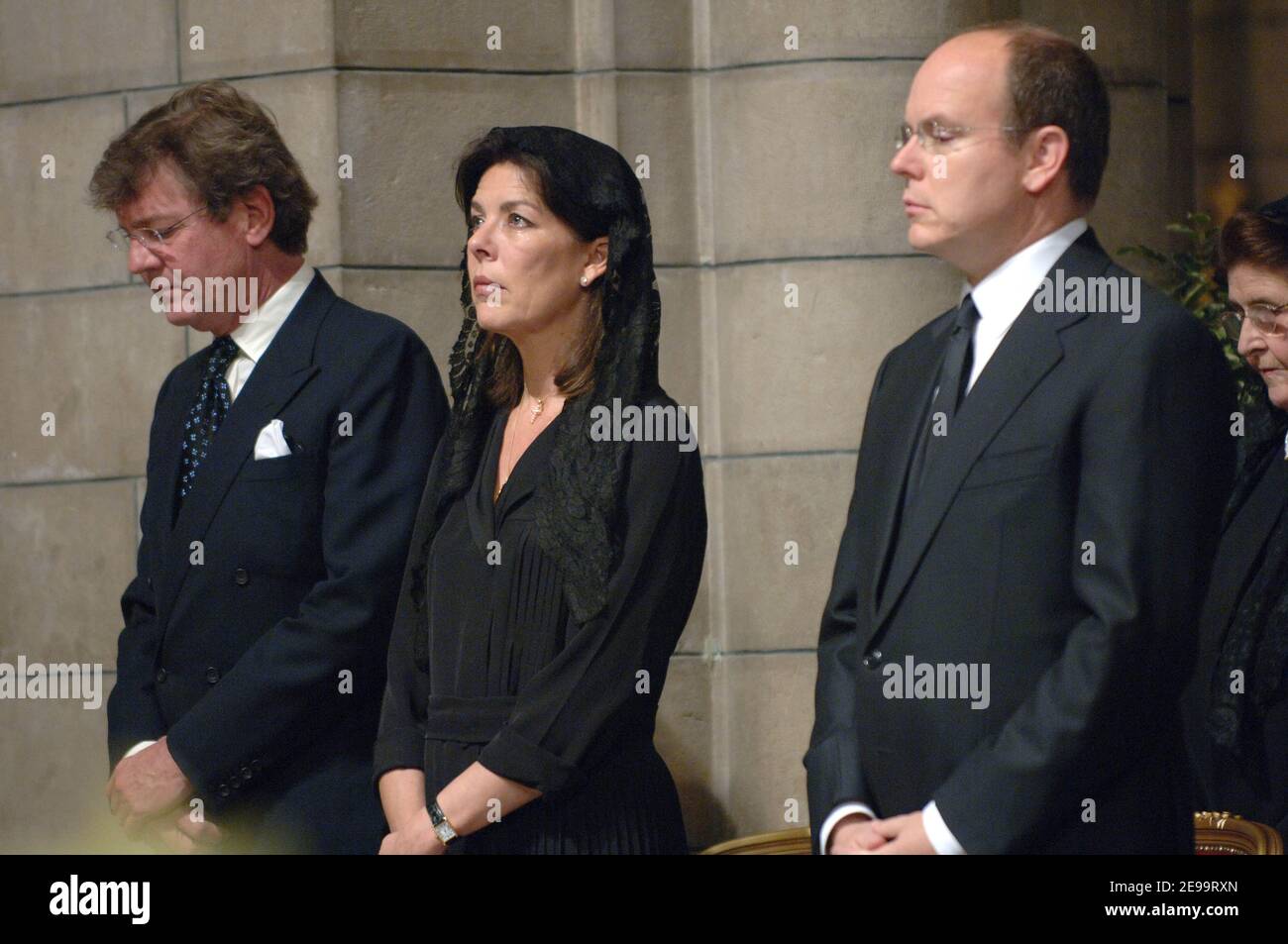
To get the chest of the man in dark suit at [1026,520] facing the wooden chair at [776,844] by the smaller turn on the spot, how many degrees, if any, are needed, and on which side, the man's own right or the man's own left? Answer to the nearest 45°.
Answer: approximately 90° to the man's own right

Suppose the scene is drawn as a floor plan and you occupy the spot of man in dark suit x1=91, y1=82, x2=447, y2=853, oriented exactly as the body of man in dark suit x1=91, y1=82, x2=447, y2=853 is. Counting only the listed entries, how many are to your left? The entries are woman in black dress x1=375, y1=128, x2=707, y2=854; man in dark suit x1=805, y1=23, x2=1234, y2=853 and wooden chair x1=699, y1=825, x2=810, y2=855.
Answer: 3

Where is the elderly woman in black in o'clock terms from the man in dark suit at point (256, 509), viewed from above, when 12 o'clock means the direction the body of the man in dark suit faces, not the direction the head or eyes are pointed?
The elderly woman in black is roughly at 8 o'clock from the man in dark suit.

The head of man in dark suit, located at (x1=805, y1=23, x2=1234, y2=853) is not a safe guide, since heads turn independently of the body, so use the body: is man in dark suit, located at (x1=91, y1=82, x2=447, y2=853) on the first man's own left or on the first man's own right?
on the first man's own right

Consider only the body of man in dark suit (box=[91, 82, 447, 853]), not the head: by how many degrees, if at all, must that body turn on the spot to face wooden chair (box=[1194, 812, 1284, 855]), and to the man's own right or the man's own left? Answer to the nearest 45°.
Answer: approximately 90° to the man's own left

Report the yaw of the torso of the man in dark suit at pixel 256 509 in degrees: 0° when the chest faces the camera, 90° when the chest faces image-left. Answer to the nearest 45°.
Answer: approximately 45°

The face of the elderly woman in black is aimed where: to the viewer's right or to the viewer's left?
to the viewer's left

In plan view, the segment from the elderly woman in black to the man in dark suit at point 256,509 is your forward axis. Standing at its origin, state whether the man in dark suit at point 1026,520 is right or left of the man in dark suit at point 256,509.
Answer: left

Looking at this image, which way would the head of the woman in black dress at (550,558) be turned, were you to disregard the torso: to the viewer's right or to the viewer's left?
to the viewer's left

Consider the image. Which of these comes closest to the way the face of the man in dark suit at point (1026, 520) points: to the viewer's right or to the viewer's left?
to the viewer's left
